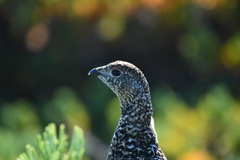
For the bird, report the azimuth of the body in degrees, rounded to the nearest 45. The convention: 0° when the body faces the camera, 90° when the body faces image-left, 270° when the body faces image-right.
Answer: approximately 90°
